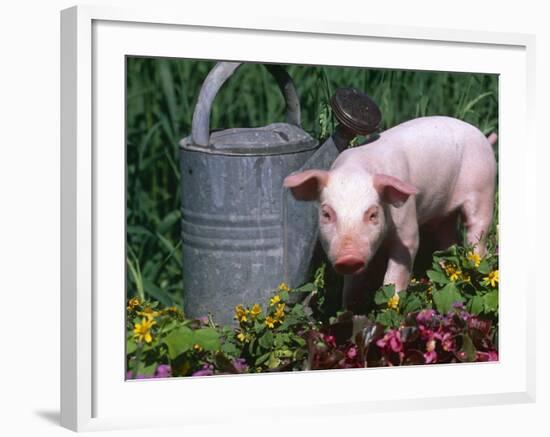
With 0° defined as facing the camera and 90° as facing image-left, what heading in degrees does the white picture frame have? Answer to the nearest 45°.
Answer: approximately 315°
